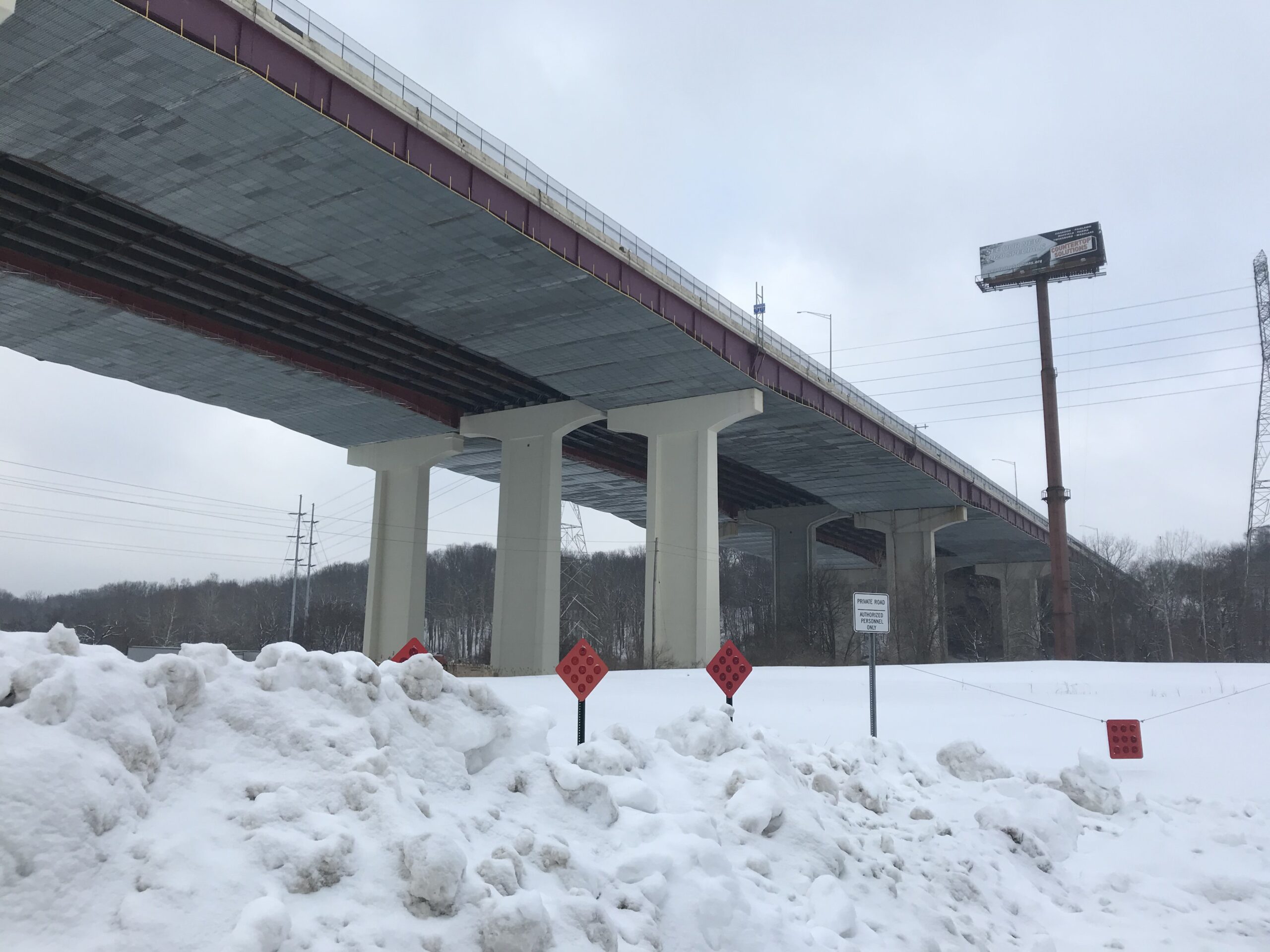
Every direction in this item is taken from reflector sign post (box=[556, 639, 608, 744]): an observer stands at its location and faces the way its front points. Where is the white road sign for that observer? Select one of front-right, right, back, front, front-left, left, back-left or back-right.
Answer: back-left

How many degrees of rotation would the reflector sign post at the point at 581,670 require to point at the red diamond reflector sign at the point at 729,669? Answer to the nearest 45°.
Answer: approximately 135° to its left

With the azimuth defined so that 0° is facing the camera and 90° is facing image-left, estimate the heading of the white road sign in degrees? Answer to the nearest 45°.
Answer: approximately 0°

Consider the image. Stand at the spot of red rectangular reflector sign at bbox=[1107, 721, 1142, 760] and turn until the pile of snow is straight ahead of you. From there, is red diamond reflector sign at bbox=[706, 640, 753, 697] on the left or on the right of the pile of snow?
right

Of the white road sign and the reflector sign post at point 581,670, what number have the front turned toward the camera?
2

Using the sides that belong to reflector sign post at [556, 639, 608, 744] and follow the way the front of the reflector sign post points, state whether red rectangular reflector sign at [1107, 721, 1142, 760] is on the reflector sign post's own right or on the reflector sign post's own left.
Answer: on the reflector sign post's own left

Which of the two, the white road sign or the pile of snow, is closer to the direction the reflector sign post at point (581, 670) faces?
the pile of snow

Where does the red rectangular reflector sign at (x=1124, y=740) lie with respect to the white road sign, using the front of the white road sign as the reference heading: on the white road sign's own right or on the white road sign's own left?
on the white road sign's own left

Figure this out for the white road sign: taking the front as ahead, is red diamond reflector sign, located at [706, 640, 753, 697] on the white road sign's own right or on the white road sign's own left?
on the white road sign's own right
